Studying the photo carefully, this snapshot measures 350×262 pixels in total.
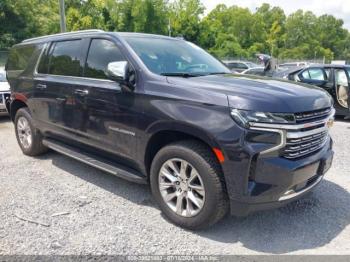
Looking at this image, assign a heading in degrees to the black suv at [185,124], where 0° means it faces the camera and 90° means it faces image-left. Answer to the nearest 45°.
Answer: approximately 315°

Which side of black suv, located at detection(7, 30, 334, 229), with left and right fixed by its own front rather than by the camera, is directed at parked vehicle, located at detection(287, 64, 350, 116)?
left
